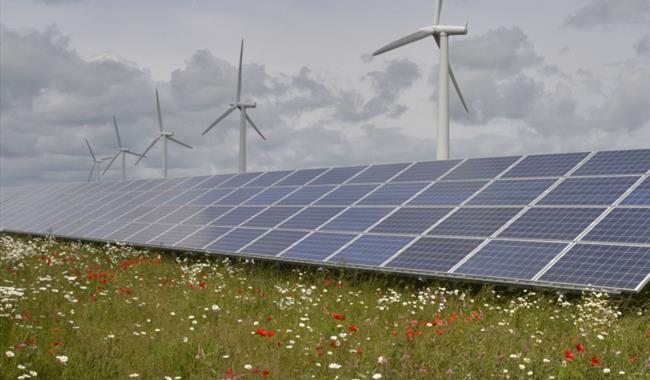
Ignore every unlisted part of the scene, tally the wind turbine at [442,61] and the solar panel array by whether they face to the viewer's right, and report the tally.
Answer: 0

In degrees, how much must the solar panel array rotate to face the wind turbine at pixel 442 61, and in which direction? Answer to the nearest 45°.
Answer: approximately 135° to its right

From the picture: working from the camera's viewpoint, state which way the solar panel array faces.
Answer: facing the viewer and to the left of the viewer
